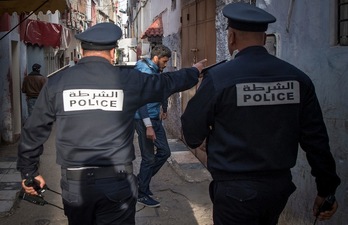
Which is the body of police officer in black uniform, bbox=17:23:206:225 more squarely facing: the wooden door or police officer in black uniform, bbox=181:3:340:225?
the wooden door

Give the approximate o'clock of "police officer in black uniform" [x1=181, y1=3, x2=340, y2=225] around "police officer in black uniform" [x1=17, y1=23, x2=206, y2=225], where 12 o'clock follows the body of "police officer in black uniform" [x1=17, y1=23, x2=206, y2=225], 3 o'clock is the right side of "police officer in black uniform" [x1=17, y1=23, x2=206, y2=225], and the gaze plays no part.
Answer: "police officer in black uniform" [x1=181, y1=3, x2=340, y2=225] is roughly at 4 o'clock from "police officer in black uniform" [x1=17, y1=23, x2=206, y2=225].

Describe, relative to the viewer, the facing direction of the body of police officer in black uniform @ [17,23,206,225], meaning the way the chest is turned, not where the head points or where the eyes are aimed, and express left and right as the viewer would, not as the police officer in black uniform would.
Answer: facing away from the viewer

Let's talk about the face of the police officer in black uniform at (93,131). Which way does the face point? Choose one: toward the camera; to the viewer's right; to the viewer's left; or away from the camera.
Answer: away from the camera
